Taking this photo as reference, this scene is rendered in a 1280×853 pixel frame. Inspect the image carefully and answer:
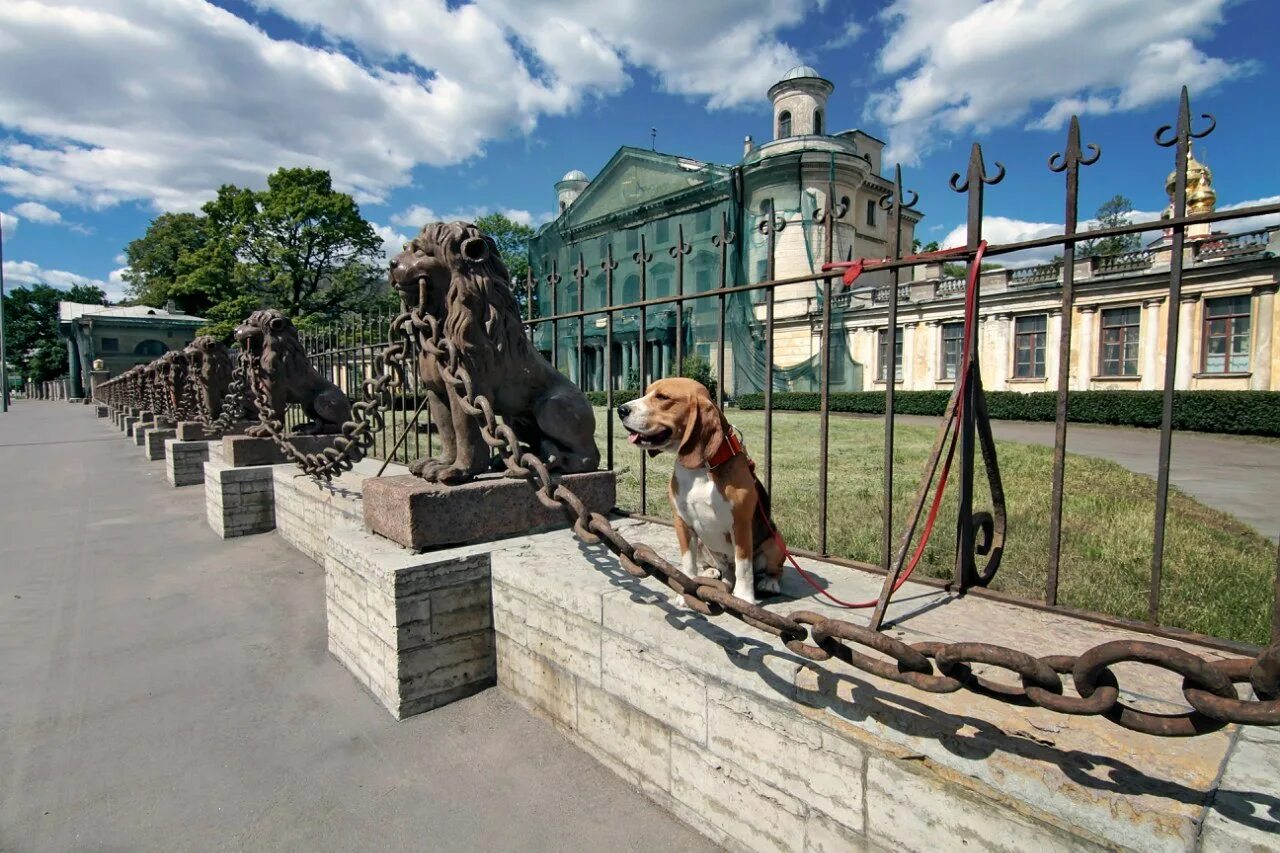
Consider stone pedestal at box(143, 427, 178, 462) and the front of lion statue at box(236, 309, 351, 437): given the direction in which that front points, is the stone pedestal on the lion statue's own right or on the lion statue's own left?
on the lion statue's own right

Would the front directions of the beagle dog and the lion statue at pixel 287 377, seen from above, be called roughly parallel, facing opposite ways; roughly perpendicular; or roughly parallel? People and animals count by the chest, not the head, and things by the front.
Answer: roughly parallel

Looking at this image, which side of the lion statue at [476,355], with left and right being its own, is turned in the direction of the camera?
left

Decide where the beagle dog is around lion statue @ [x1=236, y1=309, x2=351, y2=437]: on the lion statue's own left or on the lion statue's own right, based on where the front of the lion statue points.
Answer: on the lion statue's own left

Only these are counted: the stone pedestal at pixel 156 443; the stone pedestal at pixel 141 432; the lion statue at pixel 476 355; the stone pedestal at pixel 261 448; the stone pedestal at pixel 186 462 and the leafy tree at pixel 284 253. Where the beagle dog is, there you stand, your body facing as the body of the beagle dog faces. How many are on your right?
6

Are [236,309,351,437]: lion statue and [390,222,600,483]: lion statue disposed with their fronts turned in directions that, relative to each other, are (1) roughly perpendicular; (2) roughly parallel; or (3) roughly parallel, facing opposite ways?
roughly parallel

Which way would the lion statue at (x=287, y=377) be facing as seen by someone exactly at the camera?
facing to the left of the viewer

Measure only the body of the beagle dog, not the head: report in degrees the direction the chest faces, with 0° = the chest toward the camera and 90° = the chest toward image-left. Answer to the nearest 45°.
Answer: approximately 45°

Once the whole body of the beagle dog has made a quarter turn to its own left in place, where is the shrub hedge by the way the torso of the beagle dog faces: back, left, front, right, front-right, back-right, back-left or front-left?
left

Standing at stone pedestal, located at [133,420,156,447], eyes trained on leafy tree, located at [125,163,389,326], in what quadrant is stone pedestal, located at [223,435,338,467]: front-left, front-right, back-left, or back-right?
back-right

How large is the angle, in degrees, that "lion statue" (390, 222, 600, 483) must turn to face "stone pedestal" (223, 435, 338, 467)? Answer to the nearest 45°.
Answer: approximately 45° to its right
